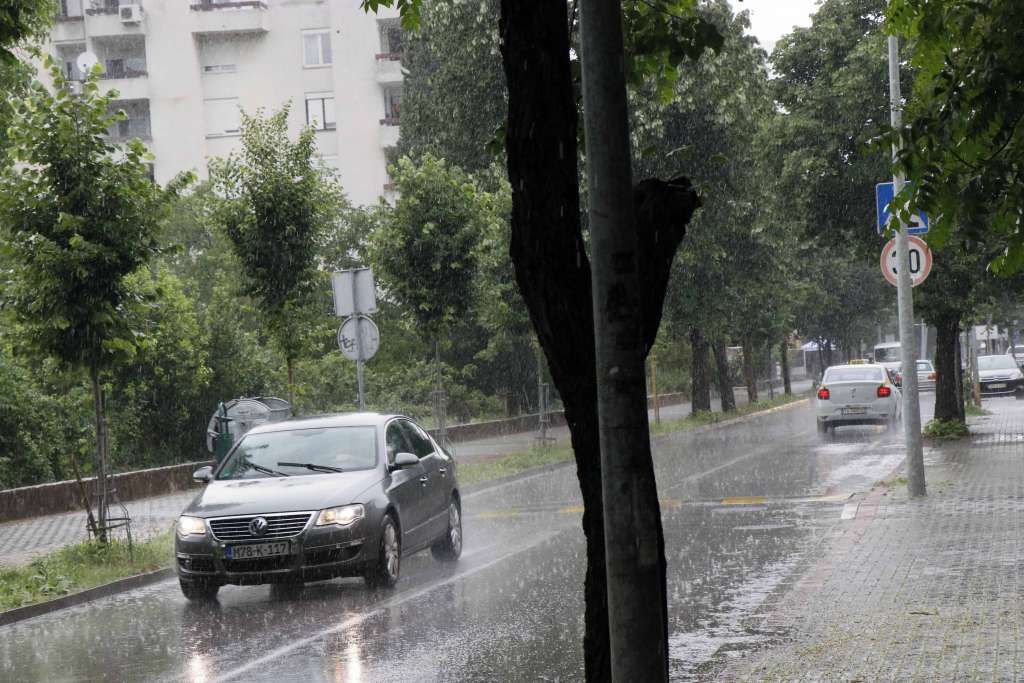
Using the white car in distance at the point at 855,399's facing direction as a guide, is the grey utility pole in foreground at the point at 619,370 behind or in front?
behind

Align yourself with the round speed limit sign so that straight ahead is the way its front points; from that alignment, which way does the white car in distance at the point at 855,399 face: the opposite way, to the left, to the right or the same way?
the opposite way

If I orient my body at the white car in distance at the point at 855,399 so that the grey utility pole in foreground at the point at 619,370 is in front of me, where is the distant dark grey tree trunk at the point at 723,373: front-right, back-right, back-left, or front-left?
back-right

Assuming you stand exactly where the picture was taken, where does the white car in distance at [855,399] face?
facing away from the viewer

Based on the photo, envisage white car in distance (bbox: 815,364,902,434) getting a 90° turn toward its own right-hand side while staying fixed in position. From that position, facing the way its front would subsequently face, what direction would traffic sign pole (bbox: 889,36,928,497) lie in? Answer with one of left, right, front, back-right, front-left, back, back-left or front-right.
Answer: right

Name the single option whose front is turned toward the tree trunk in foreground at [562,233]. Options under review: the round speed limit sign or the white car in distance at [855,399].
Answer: the round speed limit sign

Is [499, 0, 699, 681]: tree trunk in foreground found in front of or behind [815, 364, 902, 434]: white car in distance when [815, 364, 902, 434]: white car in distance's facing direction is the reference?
behind

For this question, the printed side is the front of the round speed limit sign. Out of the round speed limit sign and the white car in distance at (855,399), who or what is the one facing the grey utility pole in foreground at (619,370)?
the round speed limit sign

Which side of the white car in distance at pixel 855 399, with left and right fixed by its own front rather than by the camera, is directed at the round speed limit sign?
back

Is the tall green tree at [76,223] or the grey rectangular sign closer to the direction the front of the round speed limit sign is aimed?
the tall green tree

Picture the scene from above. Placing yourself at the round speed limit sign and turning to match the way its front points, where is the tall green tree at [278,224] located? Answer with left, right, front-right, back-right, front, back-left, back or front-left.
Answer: right

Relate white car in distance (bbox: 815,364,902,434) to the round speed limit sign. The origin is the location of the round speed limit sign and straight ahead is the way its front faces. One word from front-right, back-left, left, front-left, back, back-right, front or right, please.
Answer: back

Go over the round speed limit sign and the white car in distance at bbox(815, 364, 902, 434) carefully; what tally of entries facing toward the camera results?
1
